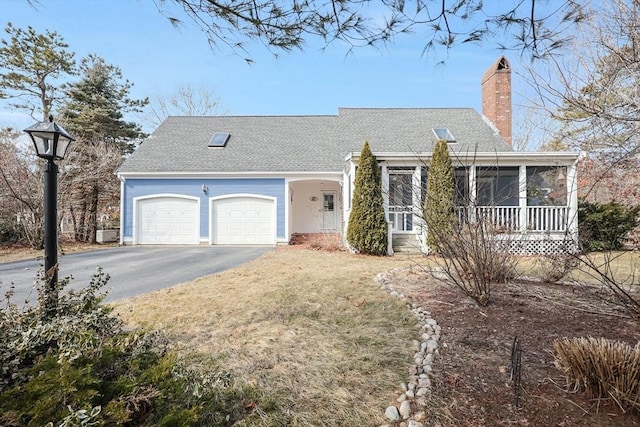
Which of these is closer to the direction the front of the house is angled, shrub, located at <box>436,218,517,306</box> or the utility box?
the shrub

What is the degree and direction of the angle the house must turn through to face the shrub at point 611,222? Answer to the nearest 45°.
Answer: approximately 90° to its left

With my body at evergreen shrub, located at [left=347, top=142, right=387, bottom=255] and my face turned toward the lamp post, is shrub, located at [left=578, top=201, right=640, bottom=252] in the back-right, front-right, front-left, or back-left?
back-left

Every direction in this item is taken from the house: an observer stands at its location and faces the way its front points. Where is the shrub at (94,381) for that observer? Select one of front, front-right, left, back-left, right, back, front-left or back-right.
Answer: front

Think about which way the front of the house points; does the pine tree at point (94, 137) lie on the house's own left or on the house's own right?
on the house's own right

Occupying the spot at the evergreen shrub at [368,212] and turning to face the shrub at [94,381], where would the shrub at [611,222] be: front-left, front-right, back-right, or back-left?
back-left

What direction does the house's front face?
toward the camera

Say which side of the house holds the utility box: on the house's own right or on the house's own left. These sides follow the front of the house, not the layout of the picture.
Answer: on the house's own right

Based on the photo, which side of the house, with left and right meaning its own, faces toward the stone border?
front

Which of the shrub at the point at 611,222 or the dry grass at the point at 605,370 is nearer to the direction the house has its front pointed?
the dry grass

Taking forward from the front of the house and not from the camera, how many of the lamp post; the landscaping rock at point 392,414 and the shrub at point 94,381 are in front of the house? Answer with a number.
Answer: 3

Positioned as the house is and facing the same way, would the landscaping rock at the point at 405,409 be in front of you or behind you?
in front

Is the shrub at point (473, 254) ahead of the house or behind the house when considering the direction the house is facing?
ahead

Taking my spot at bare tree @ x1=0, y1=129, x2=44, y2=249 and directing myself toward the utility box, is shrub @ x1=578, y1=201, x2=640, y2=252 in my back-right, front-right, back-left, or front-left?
front-right

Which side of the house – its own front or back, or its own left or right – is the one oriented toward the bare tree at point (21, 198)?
right

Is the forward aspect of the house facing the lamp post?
yes
